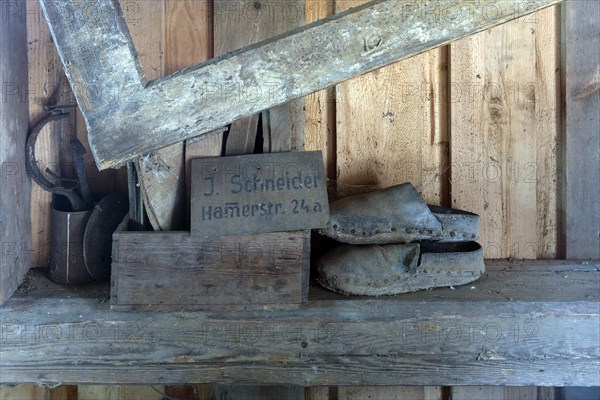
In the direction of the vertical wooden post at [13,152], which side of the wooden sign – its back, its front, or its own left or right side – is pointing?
right

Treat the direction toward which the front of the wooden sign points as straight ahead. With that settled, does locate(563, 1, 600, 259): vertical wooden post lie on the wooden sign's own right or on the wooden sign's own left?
on the wooden sign's own left

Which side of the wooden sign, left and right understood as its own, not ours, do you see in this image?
front
